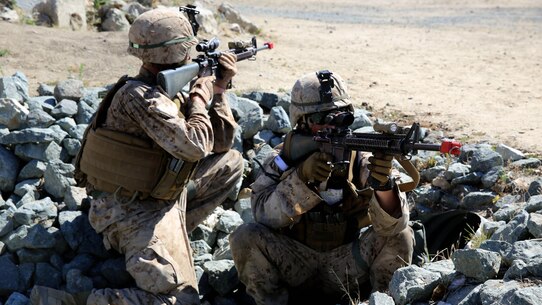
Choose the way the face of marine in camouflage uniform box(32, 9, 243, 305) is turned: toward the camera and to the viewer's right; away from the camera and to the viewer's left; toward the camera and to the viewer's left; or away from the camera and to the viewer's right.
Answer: away from the camera and to the viewer's right

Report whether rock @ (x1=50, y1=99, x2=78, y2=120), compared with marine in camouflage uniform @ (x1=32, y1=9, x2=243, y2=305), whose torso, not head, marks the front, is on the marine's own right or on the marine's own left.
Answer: on the marine's own left

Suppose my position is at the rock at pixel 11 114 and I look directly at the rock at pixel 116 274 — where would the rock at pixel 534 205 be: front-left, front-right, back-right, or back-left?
front-left

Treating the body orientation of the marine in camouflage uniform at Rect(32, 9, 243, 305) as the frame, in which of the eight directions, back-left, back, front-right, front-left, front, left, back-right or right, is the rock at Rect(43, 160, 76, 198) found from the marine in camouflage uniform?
back-left

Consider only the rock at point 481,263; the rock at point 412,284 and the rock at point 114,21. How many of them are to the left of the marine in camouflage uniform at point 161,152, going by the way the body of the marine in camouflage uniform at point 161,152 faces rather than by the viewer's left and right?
1

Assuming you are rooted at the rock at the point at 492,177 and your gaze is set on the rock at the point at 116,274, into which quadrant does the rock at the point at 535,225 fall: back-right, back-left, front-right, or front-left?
front-left

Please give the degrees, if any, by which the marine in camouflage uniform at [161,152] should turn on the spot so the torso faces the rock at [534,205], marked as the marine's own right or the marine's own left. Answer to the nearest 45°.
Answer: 0° — they already face it

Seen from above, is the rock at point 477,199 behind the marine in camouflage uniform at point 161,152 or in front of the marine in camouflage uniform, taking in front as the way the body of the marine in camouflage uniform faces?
in front

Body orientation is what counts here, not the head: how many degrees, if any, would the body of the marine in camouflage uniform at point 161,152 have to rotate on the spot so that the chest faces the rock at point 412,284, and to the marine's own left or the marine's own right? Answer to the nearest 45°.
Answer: approximately 45° to the marine's own right

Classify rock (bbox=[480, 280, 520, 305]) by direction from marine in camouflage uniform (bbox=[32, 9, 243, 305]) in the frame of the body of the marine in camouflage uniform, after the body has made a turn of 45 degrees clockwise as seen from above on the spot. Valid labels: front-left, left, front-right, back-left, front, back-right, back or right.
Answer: front

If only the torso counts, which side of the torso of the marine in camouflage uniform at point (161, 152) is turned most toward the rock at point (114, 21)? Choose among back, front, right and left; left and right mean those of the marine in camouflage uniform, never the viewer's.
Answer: left

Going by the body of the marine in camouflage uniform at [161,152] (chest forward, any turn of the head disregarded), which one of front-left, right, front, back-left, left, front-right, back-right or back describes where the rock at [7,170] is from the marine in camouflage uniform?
back-left

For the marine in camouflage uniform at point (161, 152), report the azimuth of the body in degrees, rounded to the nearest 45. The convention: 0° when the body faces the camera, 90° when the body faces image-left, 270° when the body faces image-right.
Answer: approximately 270°
